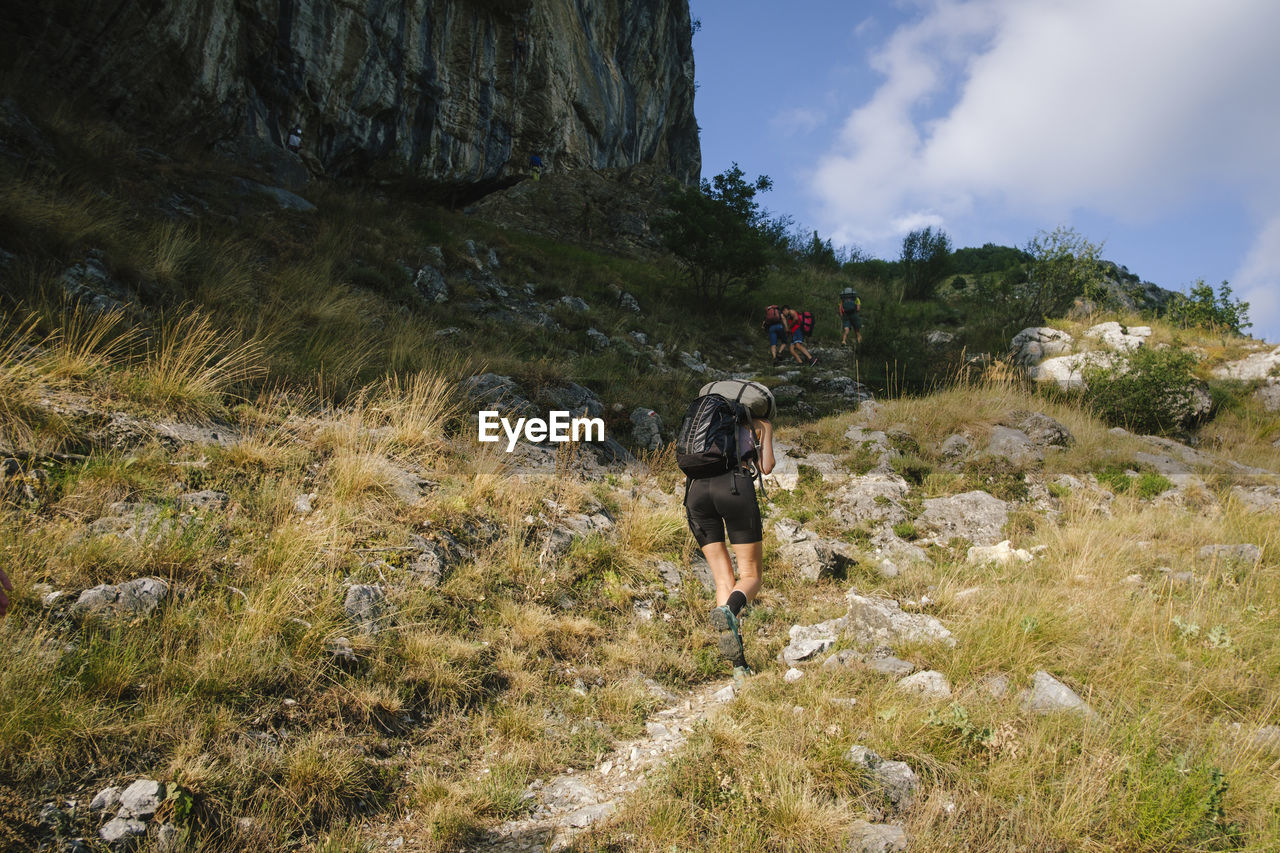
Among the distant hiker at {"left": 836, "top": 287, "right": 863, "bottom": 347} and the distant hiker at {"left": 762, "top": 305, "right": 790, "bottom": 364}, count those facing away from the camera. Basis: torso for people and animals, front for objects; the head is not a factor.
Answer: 2

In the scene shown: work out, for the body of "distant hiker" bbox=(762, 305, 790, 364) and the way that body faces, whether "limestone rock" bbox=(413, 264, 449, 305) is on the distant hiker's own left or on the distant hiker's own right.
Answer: on the distant hiker's own left

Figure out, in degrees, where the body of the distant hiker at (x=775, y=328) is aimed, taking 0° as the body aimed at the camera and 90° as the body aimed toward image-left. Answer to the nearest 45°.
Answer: approximately 180°

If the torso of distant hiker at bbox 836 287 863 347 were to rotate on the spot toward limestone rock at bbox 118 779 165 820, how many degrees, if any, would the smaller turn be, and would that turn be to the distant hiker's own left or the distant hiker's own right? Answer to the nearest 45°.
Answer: approximately 180°

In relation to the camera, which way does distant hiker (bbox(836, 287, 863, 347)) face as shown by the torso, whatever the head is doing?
away from the camera

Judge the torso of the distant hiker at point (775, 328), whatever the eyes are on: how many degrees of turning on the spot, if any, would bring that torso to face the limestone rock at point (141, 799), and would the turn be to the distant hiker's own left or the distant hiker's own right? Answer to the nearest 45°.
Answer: approximately 180°

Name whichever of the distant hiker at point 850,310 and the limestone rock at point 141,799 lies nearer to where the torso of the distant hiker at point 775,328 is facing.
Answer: the distant hiker

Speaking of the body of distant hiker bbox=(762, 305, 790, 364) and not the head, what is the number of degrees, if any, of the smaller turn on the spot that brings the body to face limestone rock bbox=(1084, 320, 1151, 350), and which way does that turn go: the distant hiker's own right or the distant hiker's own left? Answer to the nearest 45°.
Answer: approximately 90° to the distant hiker's own right

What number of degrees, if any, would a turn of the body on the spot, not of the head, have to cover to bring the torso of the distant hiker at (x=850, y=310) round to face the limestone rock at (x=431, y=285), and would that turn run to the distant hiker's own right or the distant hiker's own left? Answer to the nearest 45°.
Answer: approximately 135° to the distant hiker's own left

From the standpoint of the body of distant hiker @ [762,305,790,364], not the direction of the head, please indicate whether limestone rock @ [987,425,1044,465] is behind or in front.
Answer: behind

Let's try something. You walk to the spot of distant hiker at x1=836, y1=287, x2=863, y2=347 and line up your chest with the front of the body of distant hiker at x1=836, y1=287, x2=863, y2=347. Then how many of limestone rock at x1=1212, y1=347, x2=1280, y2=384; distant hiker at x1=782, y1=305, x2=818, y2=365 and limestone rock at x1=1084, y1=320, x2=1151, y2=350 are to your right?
2

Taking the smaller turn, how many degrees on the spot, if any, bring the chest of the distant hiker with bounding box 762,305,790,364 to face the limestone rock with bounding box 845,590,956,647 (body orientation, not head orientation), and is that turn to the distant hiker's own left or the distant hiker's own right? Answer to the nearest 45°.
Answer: approximately 180°

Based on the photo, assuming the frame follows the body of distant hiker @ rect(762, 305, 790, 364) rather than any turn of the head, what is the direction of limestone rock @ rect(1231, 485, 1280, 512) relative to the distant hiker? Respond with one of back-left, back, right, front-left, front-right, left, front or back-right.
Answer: back-right

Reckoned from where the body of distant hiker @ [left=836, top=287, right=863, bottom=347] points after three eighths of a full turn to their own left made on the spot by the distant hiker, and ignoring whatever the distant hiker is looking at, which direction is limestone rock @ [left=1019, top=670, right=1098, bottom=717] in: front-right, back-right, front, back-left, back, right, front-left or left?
front-left

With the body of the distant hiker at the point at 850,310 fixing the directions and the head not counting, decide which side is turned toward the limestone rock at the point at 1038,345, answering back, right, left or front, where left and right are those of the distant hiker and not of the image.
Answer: right

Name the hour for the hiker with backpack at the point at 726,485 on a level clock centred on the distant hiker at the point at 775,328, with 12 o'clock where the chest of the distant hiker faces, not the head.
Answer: The hiker with backpack is roughly at 6 o'clock from the distant hiker.
